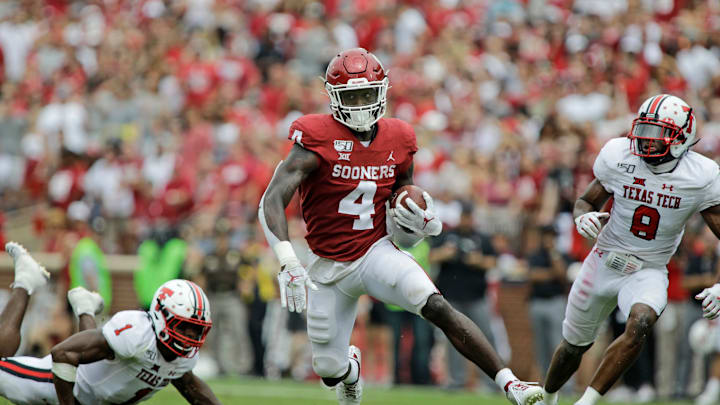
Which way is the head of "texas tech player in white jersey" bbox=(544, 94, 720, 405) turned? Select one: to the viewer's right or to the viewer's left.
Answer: to the viewer's left

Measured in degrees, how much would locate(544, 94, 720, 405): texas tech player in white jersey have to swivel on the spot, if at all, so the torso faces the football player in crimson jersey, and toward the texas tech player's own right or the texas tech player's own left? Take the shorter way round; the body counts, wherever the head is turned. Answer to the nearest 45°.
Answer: approximately 45° to the texas tech player's own right

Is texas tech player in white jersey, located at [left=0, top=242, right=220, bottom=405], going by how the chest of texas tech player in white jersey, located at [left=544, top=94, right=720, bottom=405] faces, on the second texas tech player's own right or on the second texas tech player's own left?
on the second texas tech player's own right

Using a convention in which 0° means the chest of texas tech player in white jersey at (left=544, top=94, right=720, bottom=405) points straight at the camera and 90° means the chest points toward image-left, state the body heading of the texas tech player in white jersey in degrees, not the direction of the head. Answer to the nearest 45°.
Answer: approximately 0°
